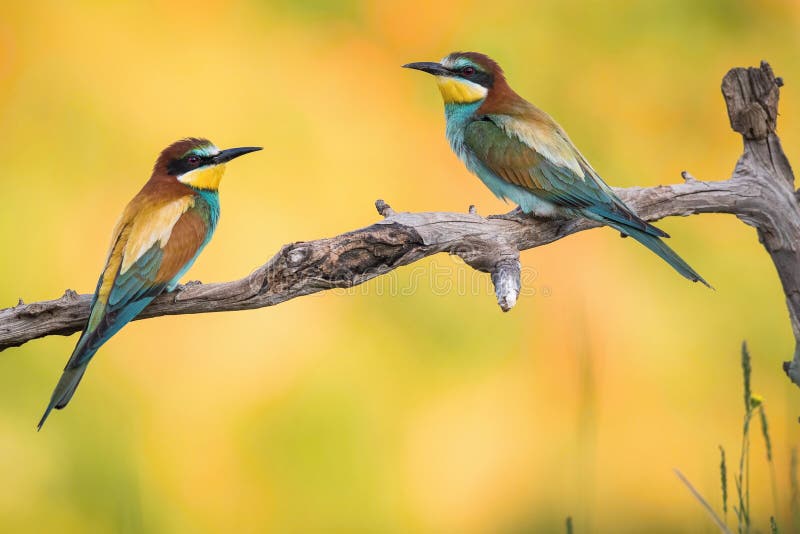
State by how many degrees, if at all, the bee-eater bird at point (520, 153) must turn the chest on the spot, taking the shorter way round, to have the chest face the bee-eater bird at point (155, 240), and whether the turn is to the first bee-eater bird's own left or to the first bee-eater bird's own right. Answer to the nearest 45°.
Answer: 0° — it already faces it

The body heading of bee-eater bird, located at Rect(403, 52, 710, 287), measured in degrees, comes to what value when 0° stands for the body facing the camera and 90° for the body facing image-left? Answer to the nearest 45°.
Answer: approximately 90°
